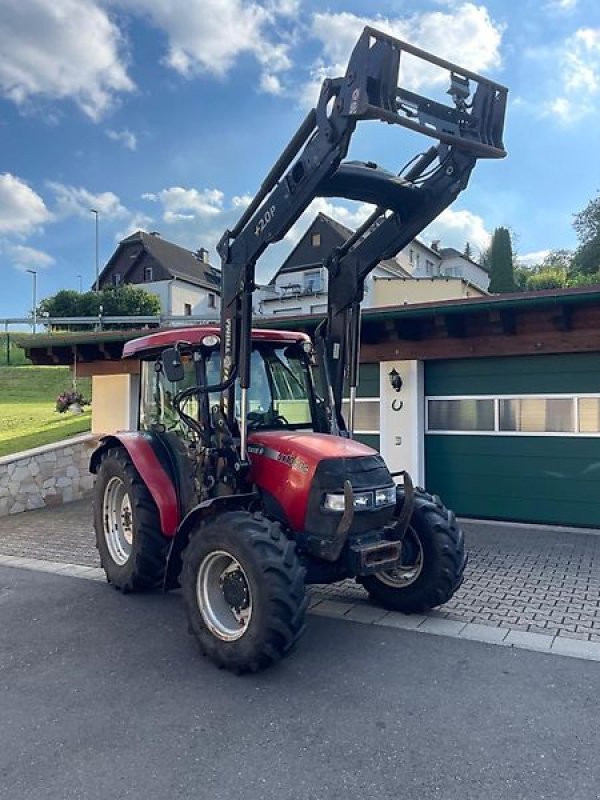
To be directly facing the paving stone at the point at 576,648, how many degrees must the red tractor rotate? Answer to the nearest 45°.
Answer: approximately 45° to its left

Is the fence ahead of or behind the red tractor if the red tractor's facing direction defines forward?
behind

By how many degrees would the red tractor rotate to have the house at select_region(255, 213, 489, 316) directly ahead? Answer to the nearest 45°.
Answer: approximately 135° to its left

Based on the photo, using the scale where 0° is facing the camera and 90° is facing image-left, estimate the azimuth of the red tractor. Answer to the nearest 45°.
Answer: approximately 315°

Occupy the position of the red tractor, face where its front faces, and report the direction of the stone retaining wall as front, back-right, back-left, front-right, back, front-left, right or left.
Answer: back

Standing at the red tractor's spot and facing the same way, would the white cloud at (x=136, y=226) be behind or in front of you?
behind

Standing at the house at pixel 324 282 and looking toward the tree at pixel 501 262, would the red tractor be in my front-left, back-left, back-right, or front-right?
back-right

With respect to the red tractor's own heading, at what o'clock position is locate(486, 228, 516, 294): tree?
The tree is roughly at 8 o'clock from the red tractor.

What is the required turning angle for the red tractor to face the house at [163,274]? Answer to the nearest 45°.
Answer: approximately 135° to its left

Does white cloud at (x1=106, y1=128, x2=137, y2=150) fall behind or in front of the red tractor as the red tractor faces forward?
behind
